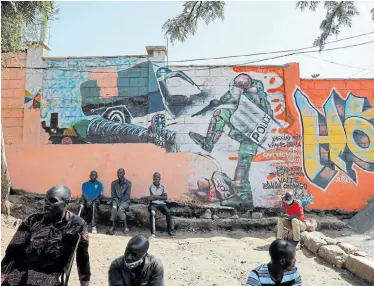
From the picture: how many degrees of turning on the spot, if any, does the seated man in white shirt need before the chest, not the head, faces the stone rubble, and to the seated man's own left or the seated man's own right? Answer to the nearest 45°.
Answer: approximately 45° to the seated man's own left

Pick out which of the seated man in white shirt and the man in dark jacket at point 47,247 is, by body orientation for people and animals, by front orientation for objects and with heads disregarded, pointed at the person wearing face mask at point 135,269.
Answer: the seated man in white shirt

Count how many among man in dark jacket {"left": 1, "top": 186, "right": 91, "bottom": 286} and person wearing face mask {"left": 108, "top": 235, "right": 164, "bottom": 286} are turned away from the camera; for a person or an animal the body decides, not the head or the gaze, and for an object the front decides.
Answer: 0

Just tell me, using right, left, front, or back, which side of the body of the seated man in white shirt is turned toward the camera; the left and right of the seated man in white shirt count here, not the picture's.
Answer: front

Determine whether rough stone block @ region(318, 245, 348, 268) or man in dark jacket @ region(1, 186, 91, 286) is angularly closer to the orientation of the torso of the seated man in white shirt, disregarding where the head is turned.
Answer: the man in dark jacket

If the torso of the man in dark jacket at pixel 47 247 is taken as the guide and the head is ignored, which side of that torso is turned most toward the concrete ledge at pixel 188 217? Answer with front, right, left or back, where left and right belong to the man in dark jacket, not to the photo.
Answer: back

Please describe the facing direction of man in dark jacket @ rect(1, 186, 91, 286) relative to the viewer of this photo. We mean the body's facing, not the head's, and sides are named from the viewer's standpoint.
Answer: facing the viewer and to the left of the viewer

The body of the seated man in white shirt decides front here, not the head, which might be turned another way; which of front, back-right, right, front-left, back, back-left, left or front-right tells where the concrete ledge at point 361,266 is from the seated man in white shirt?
front-left

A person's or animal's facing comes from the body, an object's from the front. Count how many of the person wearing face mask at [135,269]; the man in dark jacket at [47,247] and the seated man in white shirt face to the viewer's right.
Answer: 0
